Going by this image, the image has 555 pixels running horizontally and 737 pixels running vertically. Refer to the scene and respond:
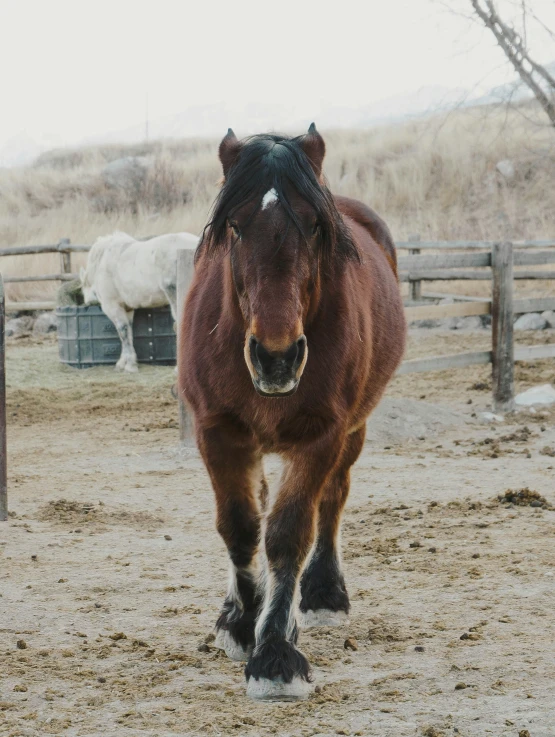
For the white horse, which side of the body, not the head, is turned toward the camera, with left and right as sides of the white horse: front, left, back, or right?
left

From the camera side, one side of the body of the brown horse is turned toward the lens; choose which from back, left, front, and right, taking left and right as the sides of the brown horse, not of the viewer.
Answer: front

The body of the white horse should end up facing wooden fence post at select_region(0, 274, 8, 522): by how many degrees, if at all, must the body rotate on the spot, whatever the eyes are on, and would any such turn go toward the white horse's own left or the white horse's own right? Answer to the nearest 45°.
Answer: approximately 90° to the white horse's own left

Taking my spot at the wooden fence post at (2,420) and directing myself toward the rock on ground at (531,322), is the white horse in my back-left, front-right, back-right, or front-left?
front-left

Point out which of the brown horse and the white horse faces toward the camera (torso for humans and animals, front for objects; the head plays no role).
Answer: the brown horse

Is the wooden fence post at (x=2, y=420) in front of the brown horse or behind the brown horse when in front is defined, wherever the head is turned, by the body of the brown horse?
behind

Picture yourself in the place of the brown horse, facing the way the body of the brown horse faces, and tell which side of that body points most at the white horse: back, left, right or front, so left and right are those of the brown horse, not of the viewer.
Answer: back

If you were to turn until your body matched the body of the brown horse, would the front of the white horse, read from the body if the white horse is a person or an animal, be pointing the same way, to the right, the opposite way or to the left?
to the right

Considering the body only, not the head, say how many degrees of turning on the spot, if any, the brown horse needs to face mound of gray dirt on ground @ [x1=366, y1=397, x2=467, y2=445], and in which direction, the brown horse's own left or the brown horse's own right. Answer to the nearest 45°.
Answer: approximately 180°

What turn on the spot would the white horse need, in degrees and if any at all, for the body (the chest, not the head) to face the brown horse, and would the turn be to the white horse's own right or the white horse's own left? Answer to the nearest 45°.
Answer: approximately 90° to the white horse's own left

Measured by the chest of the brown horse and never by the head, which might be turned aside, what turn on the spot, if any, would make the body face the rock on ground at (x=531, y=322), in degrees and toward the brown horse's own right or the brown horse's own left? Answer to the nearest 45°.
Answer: approximately 180°
